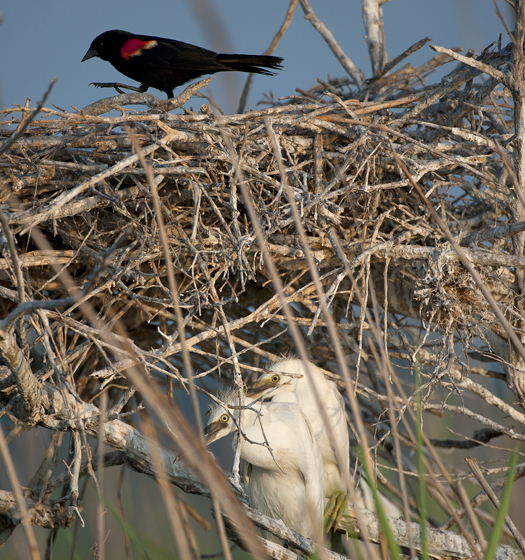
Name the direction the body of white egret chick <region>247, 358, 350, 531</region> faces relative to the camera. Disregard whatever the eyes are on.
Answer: to the viewer's left

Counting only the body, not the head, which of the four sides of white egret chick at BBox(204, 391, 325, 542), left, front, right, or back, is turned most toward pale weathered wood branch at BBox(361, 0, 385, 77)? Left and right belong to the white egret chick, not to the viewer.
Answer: back

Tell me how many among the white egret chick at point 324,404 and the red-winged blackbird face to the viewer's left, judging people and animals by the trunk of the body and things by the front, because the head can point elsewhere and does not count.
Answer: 2

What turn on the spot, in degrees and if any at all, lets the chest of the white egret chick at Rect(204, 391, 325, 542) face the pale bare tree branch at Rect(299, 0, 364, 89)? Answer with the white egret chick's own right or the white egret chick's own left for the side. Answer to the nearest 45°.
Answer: approximately 180°

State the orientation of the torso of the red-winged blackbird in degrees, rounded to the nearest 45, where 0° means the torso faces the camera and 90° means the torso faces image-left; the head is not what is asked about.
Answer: approximately 90°

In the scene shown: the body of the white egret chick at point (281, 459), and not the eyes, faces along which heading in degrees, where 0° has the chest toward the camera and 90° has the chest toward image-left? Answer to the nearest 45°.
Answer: approximately 45°
